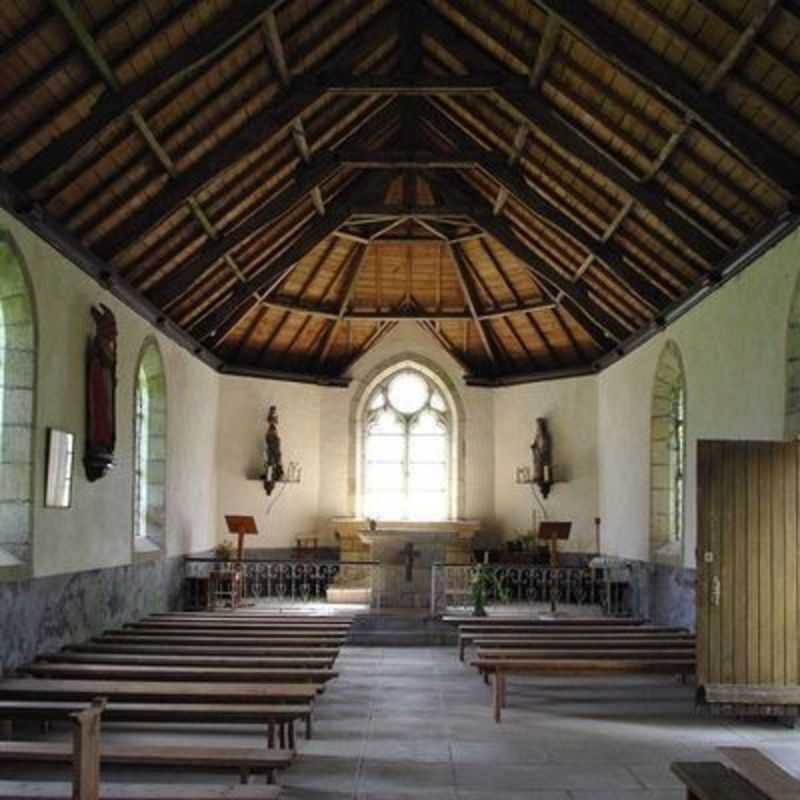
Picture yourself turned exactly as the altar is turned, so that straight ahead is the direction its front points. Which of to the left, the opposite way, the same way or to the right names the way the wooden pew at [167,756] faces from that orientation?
the opposite way

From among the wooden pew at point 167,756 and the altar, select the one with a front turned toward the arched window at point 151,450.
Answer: the wooden pew

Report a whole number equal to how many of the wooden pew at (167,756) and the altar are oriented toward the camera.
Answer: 1

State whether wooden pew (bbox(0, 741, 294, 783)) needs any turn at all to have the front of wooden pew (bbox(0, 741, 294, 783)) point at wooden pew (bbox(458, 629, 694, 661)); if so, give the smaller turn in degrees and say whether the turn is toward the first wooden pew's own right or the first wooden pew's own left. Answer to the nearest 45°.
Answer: approximately 45° to the first wooden pew's own right

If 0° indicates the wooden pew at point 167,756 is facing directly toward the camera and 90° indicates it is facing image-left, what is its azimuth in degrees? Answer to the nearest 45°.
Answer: approximately 180°

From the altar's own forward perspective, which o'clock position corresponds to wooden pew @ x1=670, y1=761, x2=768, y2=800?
The wooden pew is roughly at 12 o'clock from the altar.

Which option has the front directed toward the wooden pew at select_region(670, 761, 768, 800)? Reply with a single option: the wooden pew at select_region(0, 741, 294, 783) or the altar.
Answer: the altar

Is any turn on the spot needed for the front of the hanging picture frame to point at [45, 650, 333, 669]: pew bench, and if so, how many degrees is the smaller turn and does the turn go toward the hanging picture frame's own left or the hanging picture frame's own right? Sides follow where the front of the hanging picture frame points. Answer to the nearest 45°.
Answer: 0° — it already faces it

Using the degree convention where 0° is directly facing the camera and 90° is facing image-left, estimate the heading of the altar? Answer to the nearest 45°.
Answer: approximately 0°

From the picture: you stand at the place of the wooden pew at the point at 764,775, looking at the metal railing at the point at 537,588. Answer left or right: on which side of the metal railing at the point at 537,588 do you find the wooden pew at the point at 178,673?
left
